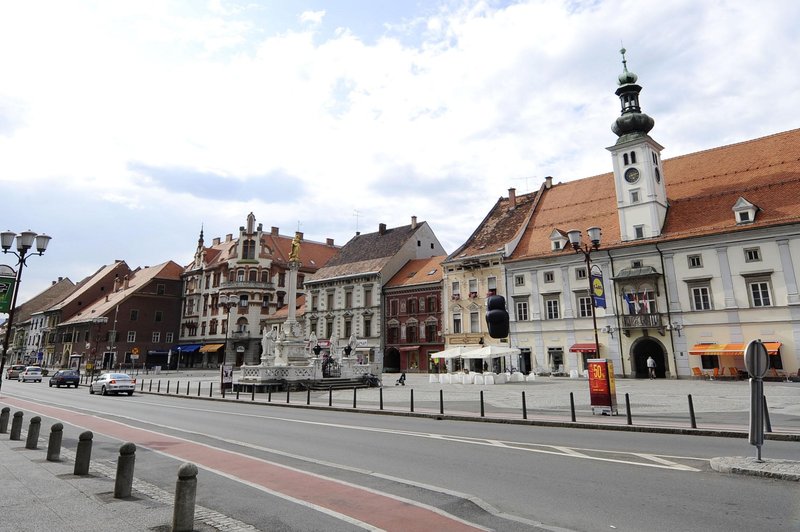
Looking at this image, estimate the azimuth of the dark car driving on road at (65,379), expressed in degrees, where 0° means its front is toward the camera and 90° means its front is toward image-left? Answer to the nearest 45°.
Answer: approximately 135°

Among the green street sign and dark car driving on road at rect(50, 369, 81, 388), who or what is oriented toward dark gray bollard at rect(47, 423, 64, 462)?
the green street sign

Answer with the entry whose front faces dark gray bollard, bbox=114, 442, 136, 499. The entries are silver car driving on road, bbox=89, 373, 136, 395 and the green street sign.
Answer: the green street sign

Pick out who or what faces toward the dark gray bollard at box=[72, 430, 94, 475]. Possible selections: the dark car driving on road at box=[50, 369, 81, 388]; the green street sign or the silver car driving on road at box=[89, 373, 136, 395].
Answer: the green street sign

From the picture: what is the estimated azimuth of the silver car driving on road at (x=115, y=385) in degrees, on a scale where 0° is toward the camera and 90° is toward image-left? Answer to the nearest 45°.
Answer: approximately 135°

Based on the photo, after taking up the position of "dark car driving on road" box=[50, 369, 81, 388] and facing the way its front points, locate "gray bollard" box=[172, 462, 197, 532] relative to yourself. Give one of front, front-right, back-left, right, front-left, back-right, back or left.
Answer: back-left

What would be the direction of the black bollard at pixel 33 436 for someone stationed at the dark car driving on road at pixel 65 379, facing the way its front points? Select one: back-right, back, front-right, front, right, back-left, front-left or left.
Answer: back-left

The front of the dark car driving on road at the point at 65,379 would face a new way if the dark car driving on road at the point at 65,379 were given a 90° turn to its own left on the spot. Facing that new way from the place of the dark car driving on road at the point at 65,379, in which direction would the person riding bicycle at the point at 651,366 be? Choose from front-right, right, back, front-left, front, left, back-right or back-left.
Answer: left

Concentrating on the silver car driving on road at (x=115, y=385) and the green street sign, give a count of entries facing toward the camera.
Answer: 1
